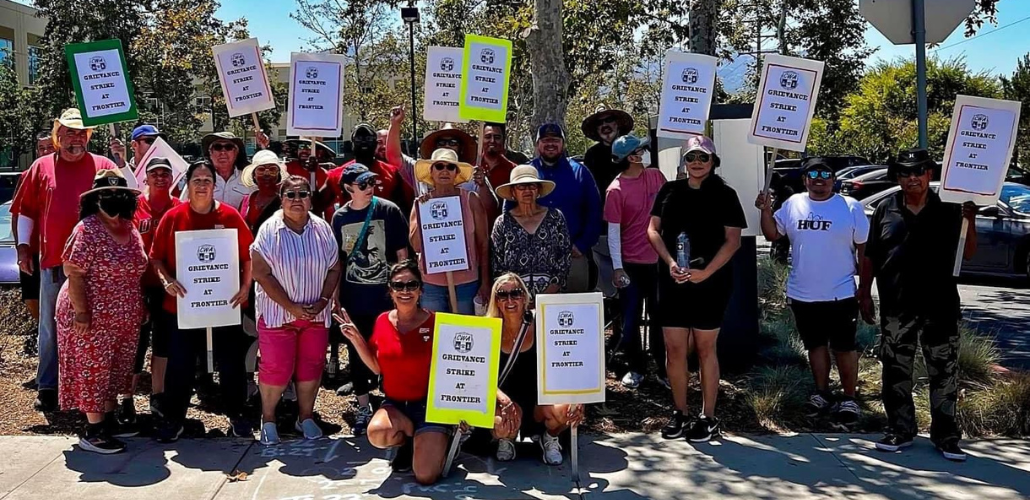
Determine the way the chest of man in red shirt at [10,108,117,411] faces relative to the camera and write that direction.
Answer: toward the camera

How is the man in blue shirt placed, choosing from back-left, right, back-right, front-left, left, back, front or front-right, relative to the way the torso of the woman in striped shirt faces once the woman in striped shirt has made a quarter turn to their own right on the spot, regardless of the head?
back

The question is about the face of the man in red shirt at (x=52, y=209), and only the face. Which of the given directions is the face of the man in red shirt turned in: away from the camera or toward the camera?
toward the camera

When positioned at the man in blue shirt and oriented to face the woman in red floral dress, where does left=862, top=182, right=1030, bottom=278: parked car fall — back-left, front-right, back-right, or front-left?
back-right

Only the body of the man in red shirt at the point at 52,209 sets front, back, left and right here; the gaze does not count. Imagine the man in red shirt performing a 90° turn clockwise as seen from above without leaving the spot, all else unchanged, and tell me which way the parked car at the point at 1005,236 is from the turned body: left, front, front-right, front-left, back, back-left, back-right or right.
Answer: back

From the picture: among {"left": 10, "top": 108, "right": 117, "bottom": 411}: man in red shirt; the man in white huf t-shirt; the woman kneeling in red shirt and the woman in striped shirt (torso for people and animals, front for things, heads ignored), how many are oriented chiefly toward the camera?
4

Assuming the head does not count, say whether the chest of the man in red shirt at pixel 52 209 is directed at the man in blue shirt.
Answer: no

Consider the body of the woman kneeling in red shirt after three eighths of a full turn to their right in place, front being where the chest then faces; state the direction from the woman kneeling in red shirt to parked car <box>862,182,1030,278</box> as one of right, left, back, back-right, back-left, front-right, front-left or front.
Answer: right

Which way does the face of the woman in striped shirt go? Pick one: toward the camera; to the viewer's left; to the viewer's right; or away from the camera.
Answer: toward the camera

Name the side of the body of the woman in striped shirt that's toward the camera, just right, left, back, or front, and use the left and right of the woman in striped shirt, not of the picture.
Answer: front

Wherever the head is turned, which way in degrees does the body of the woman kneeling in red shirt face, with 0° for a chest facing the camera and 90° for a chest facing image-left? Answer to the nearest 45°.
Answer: approximately 0°

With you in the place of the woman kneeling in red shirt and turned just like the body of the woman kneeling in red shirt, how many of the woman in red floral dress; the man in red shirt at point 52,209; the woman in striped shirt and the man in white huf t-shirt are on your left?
1

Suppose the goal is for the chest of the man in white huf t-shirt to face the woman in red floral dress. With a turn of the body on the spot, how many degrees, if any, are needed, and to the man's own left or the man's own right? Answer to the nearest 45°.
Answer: approximately 45° to the man's own right

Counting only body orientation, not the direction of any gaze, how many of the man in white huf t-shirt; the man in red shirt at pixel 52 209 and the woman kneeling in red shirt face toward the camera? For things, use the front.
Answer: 3

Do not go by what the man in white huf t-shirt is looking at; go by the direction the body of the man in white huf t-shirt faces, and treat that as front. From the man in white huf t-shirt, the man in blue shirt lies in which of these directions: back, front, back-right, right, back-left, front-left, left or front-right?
right

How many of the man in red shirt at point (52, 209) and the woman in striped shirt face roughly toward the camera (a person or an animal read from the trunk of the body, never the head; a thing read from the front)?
2

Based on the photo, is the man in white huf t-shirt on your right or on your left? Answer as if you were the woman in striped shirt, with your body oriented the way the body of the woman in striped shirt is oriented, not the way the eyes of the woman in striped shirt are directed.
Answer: on your left

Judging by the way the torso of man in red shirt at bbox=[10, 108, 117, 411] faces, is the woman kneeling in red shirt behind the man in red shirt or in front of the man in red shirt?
in front

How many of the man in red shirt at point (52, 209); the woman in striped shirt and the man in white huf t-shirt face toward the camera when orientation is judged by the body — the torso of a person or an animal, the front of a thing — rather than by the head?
3
